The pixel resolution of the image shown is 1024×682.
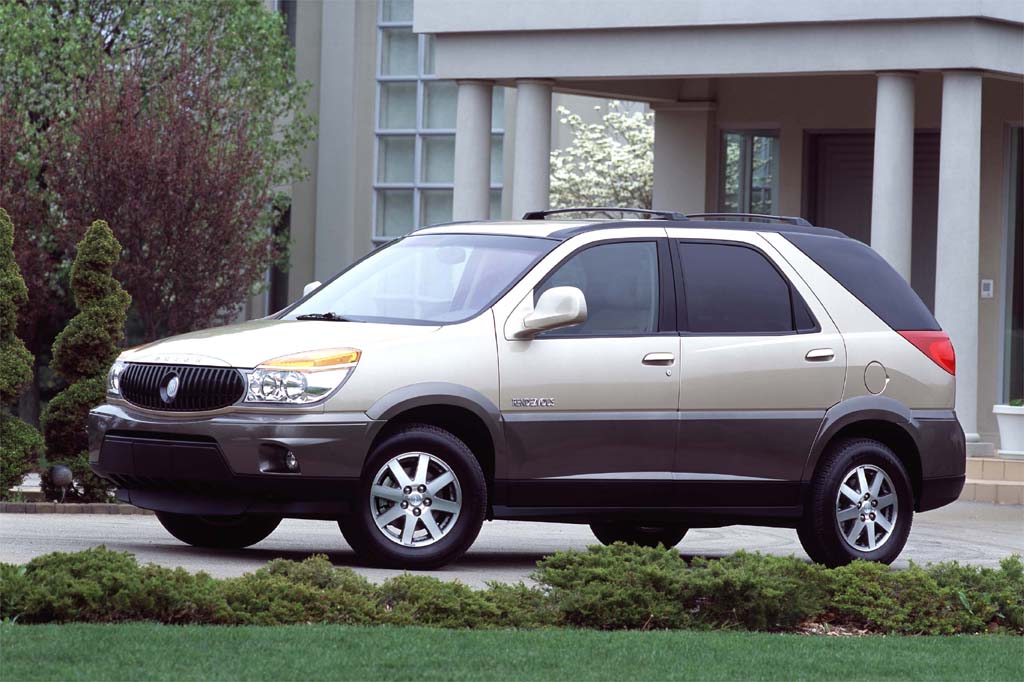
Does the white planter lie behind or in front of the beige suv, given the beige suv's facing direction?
behind

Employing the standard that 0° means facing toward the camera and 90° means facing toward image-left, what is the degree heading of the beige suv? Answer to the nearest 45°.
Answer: approximately 45°

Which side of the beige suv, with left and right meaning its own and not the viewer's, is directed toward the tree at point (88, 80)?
right

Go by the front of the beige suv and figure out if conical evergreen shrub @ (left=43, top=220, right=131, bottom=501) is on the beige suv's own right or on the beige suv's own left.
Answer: on the beige suv's own right

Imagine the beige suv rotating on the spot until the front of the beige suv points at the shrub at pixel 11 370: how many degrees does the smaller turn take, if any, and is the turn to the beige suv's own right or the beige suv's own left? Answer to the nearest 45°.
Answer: approximately 90° to the beige suv's own right
